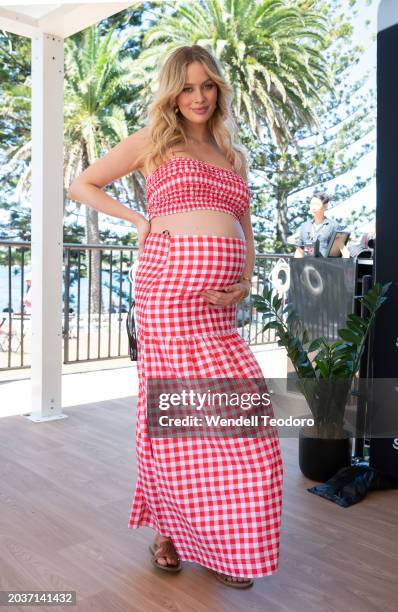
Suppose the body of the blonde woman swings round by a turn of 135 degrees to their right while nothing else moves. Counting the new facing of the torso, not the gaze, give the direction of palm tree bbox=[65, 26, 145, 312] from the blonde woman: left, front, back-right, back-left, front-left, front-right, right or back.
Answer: right

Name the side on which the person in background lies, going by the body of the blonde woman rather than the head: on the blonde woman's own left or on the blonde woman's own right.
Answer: on the blonde woman's own left

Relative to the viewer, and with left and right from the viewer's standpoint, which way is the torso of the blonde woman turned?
facing the viewer and to the right of the viewer

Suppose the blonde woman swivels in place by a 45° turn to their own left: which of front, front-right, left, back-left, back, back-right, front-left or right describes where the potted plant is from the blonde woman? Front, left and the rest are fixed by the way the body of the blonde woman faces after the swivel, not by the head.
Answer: front-left

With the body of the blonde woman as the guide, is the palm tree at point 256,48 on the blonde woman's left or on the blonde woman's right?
on the blonde woman's left

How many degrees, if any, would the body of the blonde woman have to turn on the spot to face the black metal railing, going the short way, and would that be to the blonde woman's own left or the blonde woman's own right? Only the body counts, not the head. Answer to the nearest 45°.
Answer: approximately 135° to the blonde woman's own left

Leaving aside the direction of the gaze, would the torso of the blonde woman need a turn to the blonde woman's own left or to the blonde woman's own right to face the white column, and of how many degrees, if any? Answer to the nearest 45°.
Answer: approximately 180°
